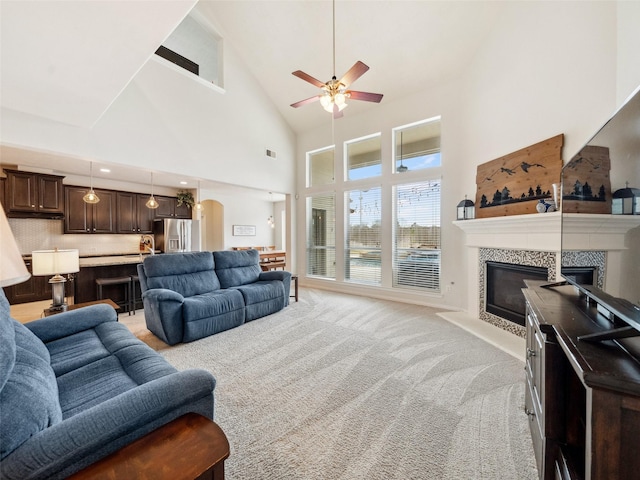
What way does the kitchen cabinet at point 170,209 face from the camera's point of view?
toward the camera

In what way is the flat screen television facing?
to the viewer's left

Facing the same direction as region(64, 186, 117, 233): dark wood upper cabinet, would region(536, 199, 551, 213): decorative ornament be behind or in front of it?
in front

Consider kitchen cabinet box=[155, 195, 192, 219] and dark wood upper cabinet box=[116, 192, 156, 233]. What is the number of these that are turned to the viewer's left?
0

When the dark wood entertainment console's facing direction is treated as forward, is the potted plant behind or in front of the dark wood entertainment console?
in front

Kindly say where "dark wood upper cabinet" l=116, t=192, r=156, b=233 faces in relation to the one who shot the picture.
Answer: facing the viewer

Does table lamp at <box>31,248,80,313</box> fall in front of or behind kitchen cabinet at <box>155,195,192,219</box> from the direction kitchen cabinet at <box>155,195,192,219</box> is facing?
in front

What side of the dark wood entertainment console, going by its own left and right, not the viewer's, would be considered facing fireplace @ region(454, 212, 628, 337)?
right

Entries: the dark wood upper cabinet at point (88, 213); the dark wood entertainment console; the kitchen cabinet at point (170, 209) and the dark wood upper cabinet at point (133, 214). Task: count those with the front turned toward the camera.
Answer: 3

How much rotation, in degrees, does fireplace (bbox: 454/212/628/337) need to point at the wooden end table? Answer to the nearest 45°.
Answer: approximately 45° to its left

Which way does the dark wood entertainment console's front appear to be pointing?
to the viewer's left

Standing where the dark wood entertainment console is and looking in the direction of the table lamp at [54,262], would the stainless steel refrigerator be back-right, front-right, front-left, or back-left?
front-right

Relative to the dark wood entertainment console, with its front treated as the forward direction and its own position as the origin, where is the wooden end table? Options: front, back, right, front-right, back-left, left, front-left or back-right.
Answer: front-left

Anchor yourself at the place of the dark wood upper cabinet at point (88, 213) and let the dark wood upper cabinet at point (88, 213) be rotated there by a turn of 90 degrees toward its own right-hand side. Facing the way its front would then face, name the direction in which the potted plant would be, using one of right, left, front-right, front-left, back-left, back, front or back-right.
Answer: back
